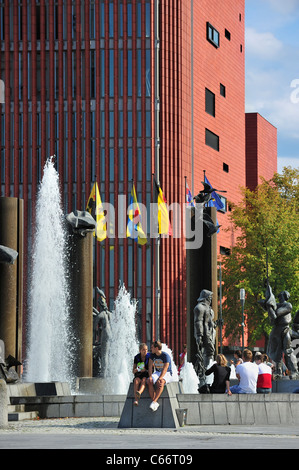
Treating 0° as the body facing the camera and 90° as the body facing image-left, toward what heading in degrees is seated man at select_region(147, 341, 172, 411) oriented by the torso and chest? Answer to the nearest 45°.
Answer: approximately 45°

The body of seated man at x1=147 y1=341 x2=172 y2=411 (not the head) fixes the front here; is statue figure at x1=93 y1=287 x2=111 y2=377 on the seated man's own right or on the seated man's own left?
on the seated man's own right

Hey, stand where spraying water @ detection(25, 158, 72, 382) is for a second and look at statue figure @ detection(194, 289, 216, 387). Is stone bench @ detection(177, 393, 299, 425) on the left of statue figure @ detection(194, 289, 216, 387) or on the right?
right

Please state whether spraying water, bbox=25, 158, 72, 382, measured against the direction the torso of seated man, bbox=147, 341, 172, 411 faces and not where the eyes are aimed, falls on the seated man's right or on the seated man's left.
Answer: on the seated man's right
